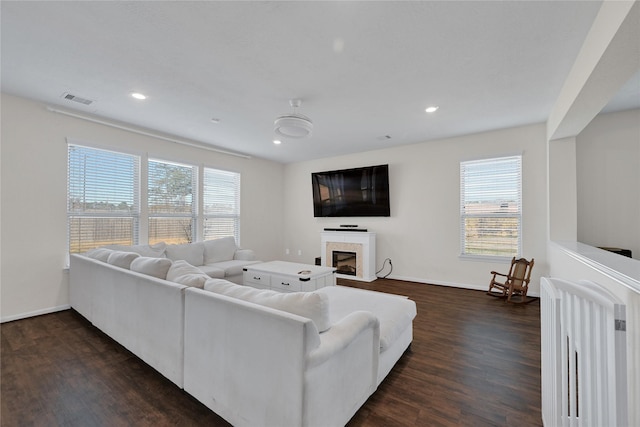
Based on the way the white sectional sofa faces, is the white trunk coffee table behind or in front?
in front

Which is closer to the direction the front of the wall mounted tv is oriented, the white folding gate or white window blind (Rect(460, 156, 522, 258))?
the white folding gate

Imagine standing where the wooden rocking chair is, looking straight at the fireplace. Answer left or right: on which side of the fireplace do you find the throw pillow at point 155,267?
left

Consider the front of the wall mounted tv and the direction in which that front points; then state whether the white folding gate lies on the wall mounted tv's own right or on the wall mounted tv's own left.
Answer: on the wall mounted tv's own left

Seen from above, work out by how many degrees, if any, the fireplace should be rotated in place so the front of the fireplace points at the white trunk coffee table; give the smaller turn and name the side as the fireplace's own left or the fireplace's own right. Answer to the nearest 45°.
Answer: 0° — it already faces it

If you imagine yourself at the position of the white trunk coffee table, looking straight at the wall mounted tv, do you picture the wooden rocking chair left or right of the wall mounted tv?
right

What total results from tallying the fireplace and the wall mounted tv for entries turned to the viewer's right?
0

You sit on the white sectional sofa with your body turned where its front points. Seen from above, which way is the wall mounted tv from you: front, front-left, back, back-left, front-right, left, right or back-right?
front

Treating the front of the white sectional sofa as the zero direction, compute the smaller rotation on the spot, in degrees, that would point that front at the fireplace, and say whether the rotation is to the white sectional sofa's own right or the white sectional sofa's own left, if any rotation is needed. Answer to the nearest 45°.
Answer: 0° — it already faces it

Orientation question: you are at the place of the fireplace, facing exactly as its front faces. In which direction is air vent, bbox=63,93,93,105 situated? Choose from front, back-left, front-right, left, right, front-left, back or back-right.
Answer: front

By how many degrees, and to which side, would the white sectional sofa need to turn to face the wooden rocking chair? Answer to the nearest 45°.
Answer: approximately 45° to its right

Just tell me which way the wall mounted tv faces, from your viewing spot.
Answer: facing the viewer and to the left of the viewer

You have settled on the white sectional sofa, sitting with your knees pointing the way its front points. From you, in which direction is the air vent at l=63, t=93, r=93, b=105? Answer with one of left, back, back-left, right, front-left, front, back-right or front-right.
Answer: left

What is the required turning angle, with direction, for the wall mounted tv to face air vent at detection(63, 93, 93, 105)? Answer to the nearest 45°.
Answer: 0° — it already faces it

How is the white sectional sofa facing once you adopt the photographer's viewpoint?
facing away from the viewer and to the right of the viewer

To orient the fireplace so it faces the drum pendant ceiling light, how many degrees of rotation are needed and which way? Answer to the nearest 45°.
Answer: approximately 45° to its left
